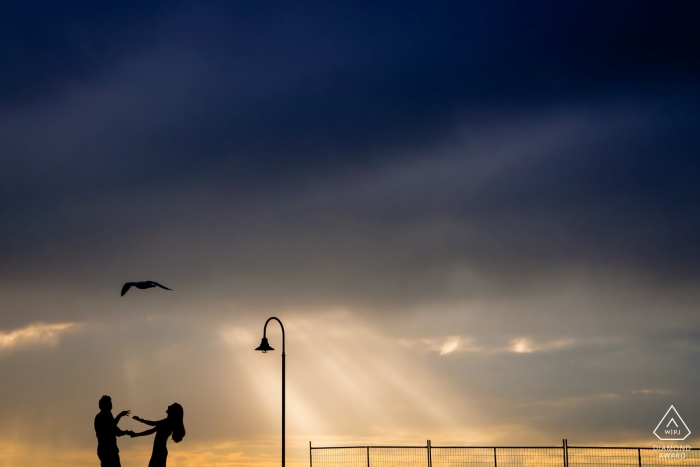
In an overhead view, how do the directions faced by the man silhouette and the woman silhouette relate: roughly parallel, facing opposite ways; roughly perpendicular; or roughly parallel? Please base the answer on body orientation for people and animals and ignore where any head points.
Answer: roughly parallel, facing opposite ways

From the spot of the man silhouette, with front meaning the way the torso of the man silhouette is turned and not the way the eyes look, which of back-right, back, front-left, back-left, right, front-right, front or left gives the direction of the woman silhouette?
front-left

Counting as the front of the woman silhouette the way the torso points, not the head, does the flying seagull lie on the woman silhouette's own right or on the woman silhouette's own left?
on the woman silhouette's own right

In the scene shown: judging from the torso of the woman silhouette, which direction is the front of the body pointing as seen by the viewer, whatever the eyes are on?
to the viewer's left

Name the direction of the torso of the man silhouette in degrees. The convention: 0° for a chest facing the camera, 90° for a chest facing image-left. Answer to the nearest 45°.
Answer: approximately 270°

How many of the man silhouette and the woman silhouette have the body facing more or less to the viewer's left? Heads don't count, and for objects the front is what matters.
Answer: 1
